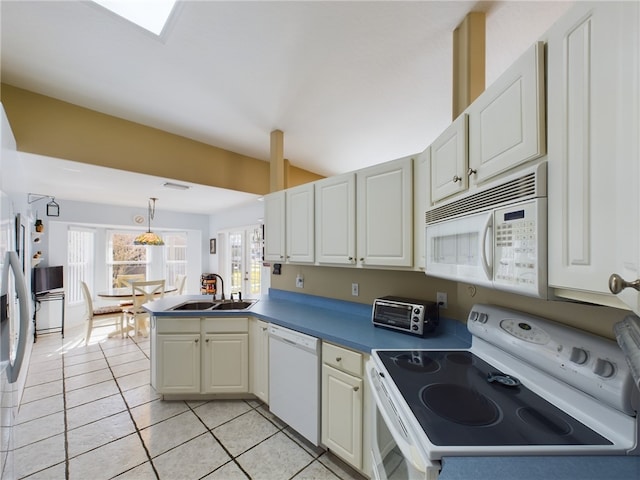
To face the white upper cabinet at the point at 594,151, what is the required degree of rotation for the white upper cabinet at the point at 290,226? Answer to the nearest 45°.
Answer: approximately 45° to its left

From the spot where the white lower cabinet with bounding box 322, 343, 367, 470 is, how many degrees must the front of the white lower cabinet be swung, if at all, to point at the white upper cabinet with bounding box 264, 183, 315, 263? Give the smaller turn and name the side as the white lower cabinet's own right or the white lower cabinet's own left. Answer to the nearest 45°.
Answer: approximately 90° to the white lower cabinet's own right

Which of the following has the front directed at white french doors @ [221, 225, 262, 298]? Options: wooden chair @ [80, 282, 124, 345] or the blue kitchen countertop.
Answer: the wooden chair

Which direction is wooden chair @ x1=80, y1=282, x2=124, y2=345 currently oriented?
to the viewer's right

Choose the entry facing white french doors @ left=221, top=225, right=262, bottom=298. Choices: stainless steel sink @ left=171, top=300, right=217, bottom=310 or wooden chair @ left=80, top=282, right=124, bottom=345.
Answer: the wooden chair

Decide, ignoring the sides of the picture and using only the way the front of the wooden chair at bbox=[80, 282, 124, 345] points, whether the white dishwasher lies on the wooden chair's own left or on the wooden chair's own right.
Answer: on the wooden chair's own right

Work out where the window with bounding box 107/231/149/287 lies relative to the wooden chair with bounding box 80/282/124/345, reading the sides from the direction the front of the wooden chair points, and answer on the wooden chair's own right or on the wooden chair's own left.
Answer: on the wooden chair's own left
